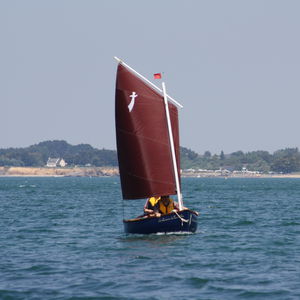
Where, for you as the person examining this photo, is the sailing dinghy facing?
facing the viewer and to the right of the viewer
